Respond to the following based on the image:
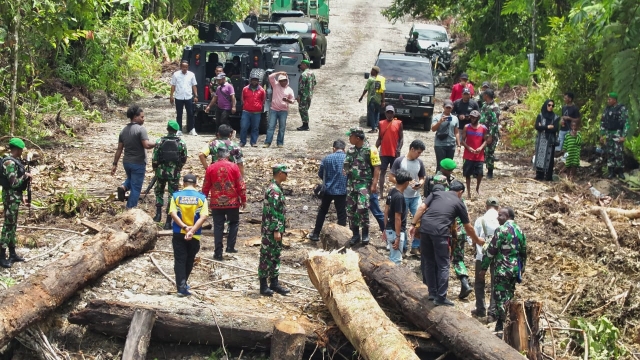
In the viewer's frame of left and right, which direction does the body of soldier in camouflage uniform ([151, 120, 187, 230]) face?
facing away from the viewer

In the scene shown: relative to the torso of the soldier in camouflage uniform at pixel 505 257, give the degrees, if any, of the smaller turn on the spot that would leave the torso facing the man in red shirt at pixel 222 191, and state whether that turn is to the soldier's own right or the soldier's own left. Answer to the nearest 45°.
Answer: approximately 45° to the soldier's own left

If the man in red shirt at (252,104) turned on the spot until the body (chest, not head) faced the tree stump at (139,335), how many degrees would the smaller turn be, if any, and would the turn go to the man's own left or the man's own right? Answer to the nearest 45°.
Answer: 0° — they already face it

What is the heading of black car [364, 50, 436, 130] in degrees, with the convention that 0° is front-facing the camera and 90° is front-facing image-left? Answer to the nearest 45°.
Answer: approximately 0°

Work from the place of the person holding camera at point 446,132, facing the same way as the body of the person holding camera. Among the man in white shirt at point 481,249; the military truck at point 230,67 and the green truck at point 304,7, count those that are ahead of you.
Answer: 1

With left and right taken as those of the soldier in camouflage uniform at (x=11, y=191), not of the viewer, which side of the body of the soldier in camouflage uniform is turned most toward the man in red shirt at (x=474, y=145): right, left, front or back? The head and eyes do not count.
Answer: front

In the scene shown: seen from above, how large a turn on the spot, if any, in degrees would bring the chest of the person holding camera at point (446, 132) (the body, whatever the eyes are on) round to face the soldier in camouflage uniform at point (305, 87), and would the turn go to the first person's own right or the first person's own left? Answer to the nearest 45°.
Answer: approximately 135° to the first person's own right

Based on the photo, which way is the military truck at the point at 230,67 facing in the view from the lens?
facing away from the viewer

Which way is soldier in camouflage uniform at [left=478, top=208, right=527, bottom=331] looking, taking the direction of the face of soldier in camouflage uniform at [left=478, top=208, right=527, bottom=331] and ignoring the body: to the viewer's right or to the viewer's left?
to the viewer's left

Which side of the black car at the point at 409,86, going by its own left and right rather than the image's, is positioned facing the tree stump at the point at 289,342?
front

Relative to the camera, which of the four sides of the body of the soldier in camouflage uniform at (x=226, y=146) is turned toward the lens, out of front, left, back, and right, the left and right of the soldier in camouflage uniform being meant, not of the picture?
back
